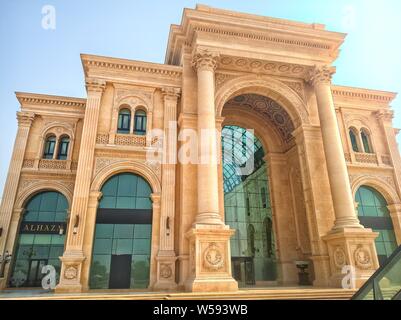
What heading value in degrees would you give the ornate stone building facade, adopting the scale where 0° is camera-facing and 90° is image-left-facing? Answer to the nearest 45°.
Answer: approximately 45°

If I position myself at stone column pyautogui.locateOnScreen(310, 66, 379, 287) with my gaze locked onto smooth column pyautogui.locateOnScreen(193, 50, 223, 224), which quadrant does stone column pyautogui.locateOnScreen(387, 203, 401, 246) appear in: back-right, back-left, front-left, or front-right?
back-right
